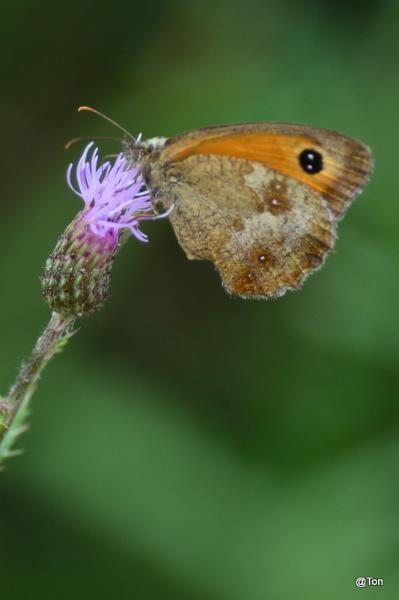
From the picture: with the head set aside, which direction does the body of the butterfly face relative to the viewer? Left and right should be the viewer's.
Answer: facing to the left of the viewer
